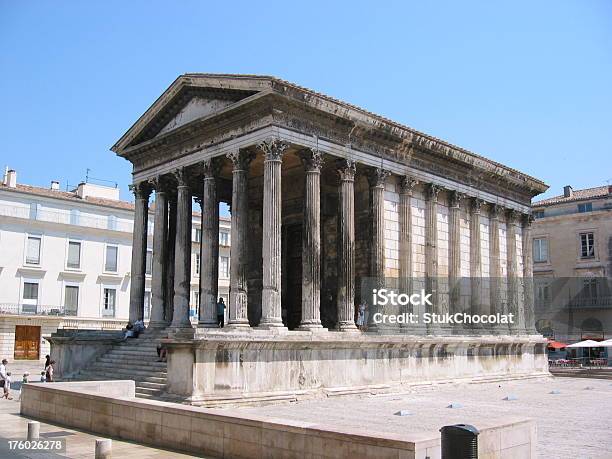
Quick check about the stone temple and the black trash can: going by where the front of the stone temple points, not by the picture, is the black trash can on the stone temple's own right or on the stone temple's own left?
on the stone temple's own left

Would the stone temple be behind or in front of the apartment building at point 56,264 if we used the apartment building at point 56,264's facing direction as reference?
in front

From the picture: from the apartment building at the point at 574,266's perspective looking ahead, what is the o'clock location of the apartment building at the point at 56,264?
the apartment building at the point at 56,264 is roughly at 2 o'clock from the apartment building at the point at 574,266.

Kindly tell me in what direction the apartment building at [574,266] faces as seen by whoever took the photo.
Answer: facing the viewer

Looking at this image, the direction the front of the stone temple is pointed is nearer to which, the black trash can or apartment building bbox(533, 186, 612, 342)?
the black trash can

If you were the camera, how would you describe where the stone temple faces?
facing the viewer and to the left of the viewer

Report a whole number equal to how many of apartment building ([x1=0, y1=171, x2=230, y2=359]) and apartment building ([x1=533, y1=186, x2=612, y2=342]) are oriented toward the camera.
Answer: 2

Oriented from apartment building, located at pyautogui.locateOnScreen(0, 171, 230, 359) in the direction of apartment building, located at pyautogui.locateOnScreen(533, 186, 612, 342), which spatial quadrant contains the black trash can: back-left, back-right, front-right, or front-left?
front-right

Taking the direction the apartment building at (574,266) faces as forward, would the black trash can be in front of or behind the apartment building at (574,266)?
in front

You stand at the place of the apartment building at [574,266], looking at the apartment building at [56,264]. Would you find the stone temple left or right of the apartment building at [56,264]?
left

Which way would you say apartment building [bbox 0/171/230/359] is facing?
toward the camera

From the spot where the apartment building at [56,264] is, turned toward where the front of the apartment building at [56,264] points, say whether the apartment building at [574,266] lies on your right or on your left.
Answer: on your left

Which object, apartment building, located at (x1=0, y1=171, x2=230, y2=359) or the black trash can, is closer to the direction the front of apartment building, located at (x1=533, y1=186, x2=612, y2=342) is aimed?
the black trash can

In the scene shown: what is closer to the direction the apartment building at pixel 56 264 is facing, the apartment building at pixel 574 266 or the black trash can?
the black trash can
